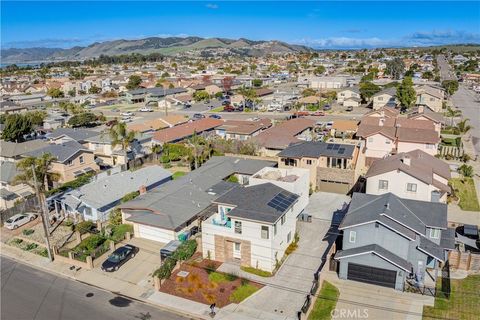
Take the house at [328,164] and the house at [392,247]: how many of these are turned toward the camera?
2

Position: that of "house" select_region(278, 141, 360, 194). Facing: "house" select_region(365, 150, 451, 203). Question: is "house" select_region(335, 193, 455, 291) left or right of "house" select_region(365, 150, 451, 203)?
right

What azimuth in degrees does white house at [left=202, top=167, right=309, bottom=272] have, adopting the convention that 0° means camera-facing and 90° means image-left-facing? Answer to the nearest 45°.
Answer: approximately 45°

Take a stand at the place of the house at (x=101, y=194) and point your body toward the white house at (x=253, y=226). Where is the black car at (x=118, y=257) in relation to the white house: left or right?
right

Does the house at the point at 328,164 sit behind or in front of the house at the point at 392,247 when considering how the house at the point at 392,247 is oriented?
behind

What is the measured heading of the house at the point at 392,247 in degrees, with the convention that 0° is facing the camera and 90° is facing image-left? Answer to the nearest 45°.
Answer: approximately 0°

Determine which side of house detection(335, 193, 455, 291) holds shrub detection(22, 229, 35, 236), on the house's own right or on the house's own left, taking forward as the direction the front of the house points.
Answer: on the house's own right

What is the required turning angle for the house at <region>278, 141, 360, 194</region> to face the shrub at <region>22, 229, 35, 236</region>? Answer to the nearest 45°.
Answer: approximately 45° to its right

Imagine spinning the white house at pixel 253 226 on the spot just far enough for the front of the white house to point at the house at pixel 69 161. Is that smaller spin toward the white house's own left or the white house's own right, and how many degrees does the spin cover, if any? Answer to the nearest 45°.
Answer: approximately 90° to the white house's own right
